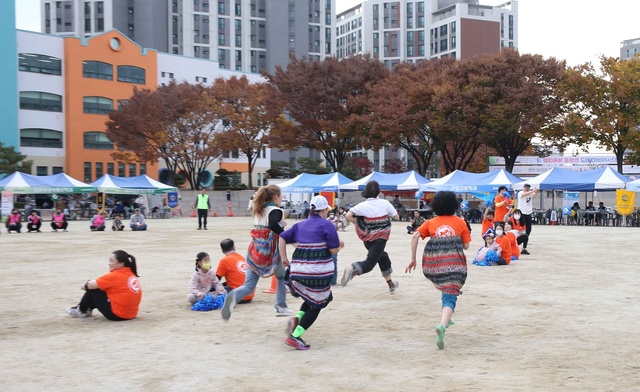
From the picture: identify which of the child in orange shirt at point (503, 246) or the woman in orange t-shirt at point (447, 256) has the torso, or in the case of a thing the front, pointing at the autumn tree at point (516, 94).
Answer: the woman in orange t-shirt

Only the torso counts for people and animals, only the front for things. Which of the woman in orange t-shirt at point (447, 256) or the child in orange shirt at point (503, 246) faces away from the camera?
the woman in orange t-shirt

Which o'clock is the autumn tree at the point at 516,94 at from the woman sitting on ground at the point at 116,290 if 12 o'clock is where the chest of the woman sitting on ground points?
The autumn tree is roughly at 3 o'clock from the woman sitting on ground.

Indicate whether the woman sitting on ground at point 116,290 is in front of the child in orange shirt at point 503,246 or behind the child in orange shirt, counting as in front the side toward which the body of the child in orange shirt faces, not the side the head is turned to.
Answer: in front

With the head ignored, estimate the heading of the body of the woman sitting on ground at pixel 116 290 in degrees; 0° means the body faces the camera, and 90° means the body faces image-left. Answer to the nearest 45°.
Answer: approximately 135°

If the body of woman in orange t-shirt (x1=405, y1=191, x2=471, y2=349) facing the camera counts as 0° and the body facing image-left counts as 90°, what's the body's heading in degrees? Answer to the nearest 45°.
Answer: approximately 180°

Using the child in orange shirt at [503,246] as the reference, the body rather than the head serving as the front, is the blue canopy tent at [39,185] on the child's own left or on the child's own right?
on the child's own right

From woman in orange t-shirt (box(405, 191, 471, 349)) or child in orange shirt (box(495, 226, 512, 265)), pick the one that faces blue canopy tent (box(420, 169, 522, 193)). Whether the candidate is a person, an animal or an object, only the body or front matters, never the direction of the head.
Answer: the woman in orange t-shirt

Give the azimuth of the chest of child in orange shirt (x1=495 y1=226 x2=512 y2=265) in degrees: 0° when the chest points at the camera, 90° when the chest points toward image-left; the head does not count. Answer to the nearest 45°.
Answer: approximately 45°

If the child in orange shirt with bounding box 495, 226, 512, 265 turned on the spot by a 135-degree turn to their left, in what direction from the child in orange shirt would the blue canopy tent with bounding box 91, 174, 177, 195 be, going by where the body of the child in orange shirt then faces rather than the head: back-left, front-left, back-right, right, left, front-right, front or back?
back-left

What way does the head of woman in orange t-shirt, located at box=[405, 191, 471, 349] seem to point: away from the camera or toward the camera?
away from the camera

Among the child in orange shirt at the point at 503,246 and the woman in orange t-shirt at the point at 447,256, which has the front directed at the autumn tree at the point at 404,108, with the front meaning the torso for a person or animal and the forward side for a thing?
the woman in orange t-shirt

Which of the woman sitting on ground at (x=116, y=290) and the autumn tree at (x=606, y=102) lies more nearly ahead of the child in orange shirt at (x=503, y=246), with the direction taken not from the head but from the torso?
the woman sitting on ground

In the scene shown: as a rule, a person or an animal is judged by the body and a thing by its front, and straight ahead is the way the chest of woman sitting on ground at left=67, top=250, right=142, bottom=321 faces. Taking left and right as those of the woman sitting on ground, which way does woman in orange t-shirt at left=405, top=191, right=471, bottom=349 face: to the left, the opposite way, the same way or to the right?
to the right
